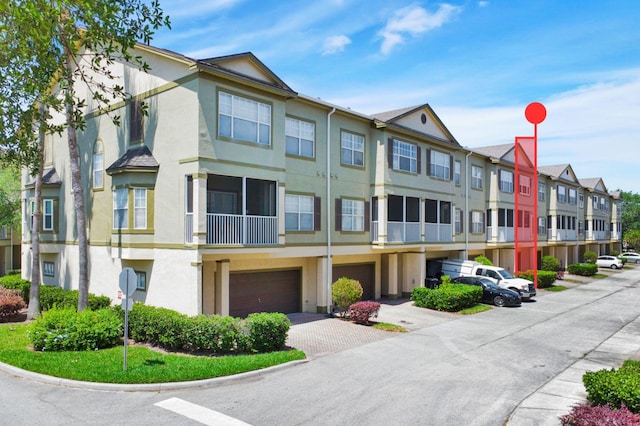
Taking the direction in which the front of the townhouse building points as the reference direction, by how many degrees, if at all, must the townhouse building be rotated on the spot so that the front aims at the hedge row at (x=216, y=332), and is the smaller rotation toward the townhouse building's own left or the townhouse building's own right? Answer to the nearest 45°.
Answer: approximately 45° to the townhouse building's own right

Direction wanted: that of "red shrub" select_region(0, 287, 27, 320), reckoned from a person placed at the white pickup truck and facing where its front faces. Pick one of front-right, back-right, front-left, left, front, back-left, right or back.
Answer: right

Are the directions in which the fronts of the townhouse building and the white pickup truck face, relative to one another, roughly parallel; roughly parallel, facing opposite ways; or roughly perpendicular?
roughly parallel

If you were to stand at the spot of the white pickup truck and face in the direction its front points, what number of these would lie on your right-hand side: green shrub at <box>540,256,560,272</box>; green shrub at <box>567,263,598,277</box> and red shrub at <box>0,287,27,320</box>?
1

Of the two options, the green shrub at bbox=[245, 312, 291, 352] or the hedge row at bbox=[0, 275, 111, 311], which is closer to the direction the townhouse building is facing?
the green shrub

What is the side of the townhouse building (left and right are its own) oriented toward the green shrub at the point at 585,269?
left

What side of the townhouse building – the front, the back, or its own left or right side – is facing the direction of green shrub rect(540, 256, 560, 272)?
left

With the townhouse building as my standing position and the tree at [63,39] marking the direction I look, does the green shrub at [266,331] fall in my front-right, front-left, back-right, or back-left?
front-left

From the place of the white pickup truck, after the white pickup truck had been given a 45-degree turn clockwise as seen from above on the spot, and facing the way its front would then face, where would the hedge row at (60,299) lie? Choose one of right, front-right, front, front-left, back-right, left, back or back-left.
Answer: front-right

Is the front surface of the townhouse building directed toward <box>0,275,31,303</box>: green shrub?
no

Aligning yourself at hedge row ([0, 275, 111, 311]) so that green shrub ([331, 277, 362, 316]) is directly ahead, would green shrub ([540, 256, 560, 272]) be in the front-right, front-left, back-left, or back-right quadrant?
front-left

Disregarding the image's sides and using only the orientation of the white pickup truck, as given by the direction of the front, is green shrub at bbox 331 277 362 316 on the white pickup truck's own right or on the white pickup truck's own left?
on the white pickup truck's own right

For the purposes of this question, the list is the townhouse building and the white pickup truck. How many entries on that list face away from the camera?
0

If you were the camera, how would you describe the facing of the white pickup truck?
facing the viewer and to the right of the viewer
